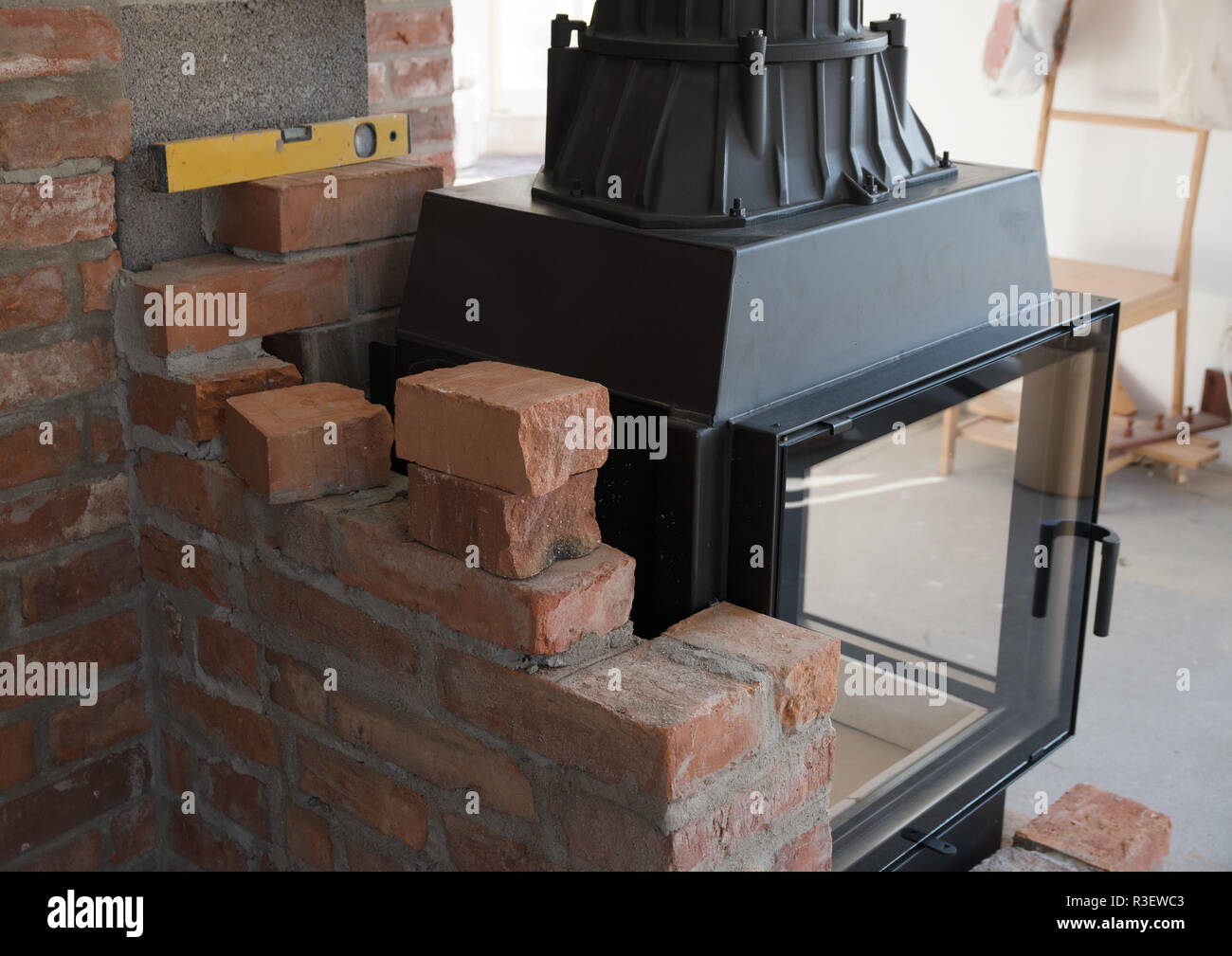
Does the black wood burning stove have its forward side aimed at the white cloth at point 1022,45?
no

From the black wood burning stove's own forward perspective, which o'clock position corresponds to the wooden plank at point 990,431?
The wooden plank is roughly at 8 o'clock from the black wood burning stove.

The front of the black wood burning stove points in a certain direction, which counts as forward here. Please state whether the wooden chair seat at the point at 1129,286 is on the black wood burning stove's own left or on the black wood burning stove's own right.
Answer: on the black wood burning stove's own left

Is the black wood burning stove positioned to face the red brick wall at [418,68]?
no

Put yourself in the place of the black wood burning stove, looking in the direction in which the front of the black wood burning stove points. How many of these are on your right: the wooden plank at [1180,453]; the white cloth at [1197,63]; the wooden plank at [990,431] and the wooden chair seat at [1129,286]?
0

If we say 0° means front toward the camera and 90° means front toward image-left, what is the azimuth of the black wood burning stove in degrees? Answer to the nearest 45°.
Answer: approximately 315°

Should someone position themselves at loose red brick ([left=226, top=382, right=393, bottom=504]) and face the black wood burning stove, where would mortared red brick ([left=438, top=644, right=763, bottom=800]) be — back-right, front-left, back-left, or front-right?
front-right

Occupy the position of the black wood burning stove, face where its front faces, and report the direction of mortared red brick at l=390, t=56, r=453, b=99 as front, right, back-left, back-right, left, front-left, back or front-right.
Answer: back

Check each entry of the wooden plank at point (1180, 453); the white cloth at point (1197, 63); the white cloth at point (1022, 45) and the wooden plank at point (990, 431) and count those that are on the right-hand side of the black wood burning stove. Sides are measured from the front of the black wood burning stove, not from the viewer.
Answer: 0

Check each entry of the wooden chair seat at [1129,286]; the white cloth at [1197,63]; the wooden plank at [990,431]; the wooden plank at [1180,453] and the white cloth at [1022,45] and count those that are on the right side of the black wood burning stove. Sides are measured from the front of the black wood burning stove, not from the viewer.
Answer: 0

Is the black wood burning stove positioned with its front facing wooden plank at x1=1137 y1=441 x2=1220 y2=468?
no

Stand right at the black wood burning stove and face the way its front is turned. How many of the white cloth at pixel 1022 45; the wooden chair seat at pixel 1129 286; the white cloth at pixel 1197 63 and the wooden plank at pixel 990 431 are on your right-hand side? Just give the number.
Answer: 0
